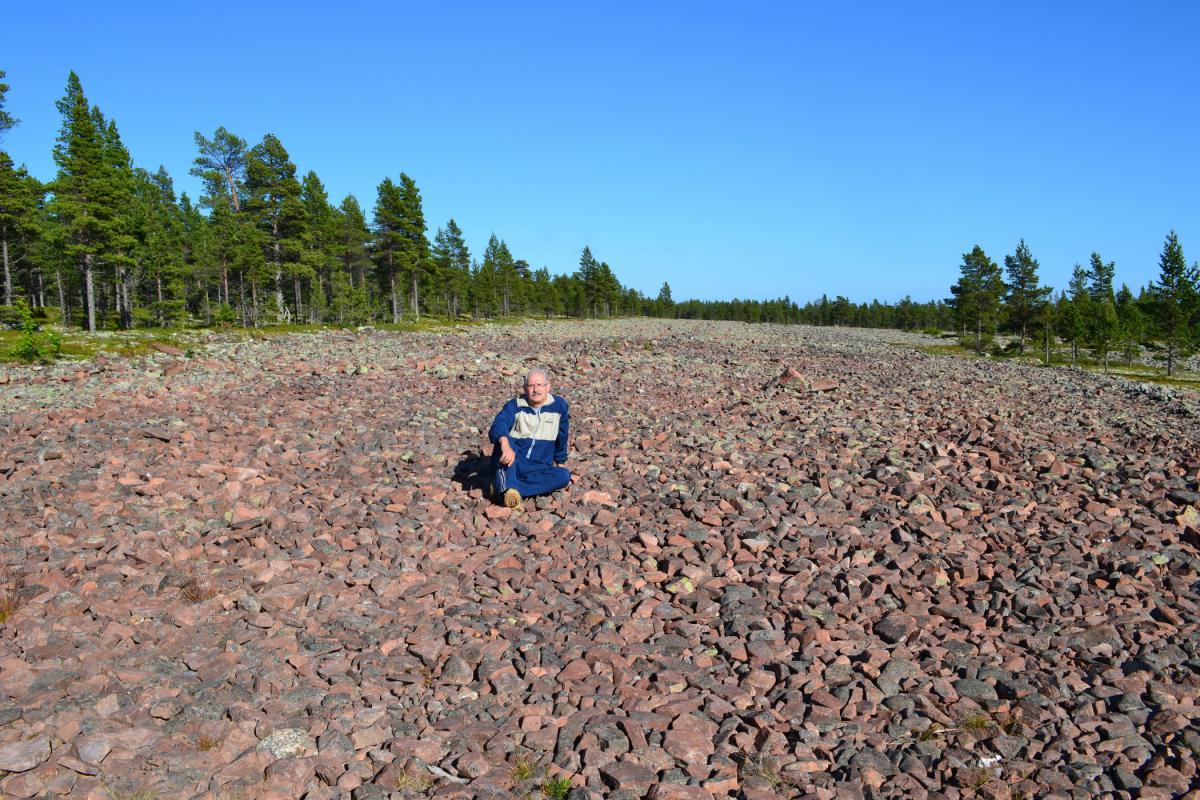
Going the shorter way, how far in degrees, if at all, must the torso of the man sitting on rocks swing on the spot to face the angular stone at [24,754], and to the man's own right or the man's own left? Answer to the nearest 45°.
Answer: approximately 45° to the man's own right

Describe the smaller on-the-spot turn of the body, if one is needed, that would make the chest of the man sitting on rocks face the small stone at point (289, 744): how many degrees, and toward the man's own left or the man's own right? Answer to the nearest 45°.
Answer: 0° — they already face it

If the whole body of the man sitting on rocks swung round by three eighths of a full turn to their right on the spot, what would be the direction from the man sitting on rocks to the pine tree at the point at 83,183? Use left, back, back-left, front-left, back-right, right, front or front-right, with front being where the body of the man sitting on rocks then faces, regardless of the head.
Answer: front

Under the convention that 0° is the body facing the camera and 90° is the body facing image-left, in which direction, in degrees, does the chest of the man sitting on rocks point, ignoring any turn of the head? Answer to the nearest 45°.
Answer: approximately 0°

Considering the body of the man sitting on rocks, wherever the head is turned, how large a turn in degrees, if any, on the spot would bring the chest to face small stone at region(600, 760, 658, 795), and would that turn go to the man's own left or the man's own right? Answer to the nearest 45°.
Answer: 0° — they already face it

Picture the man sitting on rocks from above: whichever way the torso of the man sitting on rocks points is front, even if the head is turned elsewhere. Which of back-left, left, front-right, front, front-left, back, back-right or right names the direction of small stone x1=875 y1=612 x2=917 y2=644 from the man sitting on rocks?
front-left
